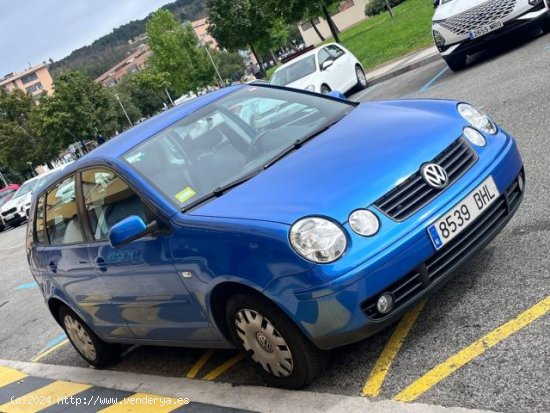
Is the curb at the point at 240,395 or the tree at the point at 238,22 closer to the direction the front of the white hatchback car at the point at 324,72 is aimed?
the curb

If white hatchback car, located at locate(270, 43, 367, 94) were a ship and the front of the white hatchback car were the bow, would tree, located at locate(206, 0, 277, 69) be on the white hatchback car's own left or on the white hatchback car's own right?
on the white hatchback car's own right

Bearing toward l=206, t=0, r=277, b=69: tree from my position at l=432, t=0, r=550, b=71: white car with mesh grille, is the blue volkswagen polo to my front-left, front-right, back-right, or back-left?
back-left

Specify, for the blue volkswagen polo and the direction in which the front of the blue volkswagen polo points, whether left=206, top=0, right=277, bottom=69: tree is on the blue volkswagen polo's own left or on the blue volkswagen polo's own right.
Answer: on the blue volkswagen polo's own left

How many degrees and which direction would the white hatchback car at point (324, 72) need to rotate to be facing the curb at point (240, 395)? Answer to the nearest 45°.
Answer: approximately 45° to its left

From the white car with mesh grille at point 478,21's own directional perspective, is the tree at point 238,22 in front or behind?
behind

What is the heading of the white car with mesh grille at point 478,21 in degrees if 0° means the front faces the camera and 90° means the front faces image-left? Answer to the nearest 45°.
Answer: approximately 0°

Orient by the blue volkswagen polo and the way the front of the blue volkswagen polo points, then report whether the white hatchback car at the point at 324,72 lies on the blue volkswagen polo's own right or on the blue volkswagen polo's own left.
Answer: on the blue volkswagen polo's own left

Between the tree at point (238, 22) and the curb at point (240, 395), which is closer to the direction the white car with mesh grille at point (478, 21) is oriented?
the curb

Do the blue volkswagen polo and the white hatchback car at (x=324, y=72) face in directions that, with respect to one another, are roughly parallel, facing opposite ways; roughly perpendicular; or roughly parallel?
roughly perpendicular
